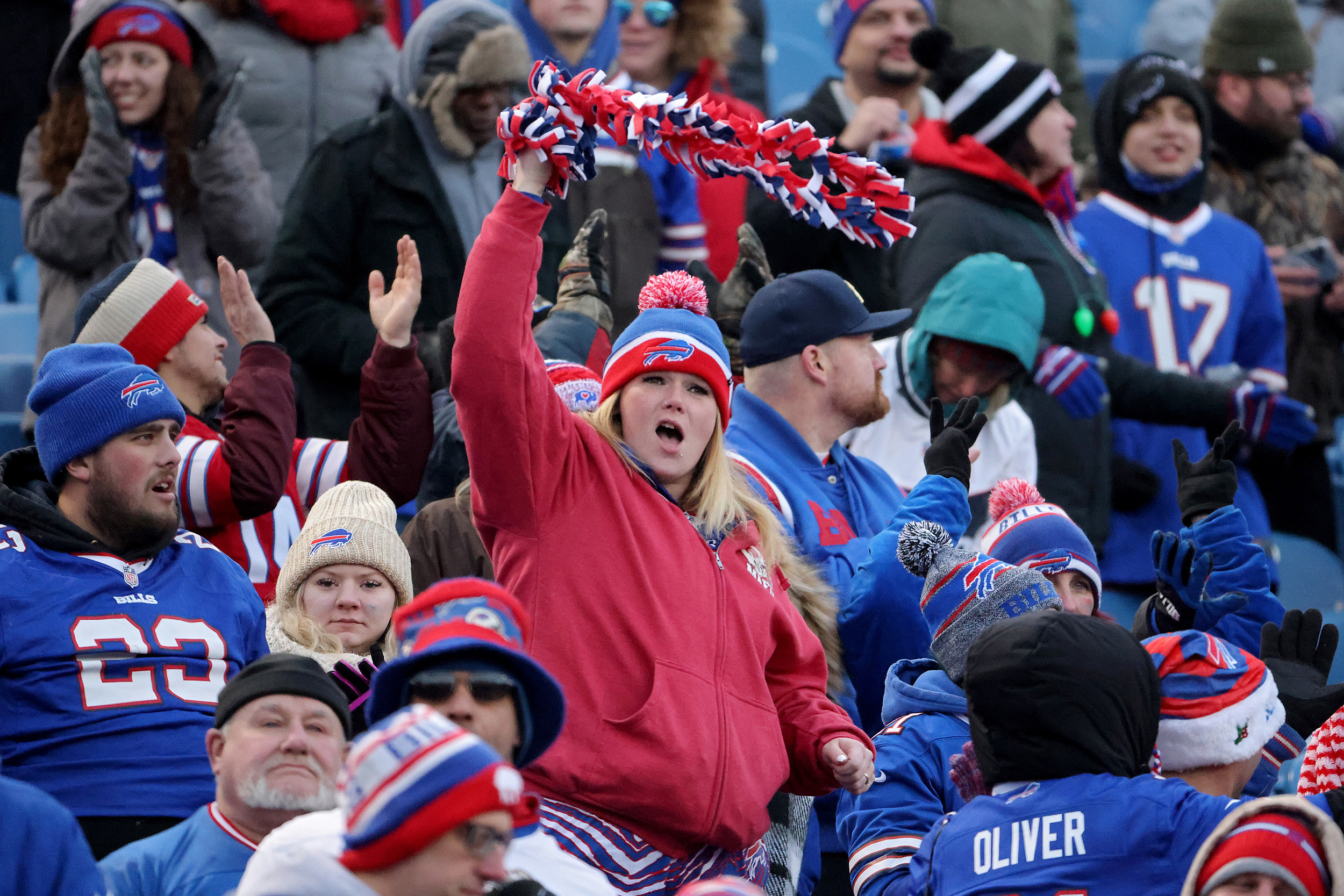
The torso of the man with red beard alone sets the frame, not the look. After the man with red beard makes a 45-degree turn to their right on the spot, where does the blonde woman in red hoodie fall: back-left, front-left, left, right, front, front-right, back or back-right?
front

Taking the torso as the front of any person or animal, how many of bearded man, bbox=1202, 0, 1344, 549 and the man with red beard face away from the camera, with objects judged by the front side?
0

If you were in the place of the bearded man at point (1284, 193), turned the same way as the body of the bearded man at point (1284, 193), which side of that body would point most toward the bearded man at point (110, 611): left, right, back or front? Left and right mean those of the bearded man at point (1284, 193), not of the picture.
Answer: right

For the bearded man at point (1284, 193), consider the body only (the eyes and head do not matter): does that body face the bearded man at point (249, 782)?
no

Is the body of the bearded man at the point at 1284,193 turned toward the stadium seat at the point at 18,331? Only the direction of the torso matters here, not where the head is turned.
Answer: no

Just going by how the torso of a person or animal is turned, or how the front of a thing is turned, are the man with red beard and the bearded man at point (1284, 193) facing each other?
no

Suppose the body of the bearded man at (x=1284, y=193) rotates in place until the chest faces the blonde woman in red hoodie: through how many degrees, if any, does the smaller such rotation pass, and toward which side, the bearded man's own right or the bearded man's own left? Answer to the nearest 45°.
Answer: approximately 45° to the bearded man's own right

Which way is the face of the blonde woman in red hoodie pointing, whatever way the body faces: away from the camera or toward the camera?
toward the camera

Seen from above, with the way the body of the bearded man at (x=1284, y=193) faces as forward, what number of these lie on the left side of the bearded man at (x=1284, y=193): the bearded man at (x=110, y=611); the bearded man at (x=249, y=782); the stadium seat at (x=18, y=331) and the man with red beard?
0

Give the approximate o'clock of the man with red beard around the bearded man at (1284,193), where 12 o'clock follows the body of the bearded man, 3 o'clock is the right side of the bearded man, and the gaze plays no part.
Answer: The man with red beard is roughly at 2 o'clock from the bearded man.

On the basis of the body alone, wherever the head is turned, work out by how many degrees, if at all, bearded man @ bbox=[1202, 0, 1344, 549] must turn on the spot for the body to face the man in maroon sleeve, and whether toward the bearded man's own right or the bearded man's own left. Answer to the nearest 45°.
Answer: approximately 90° to the bearded man's own right

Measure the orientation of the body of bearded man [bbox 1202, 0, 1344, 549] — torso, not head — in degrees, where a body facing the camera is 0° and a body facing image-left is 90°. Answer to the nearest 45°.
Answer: approximately 315°

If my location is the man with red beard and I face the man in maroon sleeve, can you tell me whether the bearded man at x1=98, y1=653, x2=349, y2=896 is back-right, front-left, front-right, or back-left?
front-left

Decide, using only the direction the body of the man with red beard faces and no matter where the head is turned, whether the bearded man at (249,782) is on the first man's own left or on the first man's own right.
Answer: on the first man's own right

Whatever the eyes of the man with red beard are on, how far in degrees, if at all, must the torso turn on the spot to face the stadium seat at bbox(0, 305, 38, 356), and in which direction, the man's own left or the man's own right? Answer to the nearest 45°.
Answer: approximately 180°
